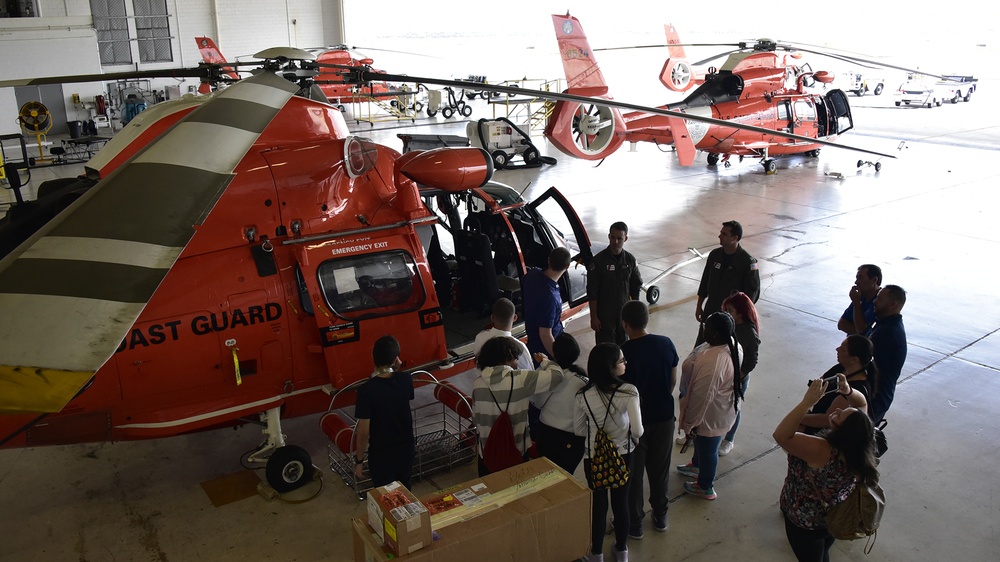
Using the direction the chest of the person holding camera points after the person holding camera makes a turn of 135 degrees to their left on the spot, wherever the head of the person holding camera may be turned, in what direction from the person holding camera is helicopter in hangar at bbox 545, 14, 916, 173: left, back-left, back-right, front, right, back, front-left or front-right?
back

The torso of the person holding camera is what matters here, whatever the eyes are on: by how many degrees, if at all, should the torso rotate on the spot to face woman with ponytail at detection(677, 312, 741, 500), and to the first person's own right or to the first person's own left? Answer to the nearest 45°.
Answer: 0° — they already face them

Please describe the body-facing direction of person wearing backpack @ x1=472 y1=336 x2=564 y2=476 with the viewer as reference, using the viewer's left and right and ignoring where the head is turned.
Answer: facing away from the viewer

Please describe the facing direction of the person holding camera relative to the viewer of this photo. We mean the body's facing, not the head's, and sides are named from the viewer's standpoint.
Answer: facing away from the viewer and to the left of the viewer

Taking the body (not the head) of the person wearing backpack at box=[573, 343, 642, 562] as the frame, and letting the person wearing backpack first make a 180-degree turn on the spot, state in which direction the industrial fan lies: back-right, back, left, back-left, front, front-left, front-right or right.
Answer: back-right

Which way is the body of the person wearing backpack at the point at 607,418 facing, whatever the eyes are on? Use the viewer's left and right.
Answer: facing away from the viewer

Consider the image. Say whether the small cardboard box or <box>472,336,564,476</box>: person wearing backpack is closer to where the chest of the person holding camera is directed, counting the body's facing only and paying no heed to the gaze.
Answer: the person wearing backpack

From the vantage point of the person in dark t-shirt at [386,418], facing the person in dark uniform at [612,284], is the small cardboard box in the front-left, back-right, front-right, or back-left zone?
back-right

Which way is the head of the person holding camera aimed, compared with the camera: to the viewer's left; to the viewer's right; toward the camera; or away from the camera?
away from the camera

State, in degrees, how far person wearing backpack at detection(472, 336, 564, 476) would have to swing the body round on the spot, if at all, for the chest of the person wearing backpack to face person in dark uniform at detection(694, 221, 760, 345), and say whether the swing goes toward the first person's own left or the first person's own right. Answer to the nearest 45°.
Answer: approximately 45° to the first person's own right

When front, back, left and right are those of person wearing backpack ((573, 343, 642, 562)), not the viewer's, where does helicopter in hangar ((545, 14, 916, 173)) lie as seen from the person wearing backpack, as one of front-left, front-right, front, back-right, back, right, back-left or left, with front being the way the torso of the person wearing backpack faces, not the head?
front

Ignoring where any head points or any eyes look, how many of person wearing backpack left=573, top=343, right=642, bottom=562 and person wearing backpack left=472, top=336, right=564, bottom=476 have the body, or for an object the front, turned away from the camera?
2

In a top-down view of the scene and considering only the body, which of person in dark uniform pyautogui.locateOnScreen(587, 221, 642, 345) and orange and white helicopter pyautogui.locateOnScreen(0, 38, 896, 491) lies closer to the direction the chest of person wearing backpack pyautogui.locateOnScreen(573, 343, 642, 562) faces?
the person in dark uniform

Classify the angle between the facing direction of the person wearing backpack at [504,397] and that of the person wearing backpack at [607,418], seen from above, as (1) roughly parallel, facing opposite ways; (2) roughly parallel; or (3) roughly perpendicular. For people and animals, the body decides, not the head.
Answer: roughly parallel

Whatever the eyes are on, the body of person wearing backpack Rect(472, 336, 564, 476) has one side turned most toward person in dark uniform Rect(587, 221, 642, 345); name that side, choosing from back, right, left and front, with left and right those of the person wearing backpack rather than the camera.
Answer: front

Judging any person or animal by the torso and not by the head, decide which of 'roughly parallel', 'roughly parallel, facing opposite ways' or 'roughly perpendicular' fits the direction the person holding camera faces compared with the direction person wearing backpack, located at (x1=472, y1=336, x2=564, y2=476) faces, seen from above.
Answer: roughly parallel

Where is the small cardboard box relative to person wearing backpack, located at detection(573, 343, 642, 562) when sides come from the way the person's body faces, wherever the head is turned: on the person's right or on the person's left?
on the person's left
